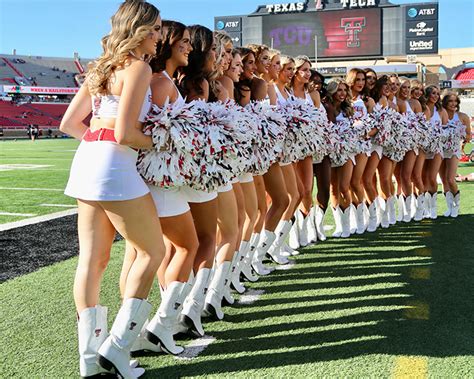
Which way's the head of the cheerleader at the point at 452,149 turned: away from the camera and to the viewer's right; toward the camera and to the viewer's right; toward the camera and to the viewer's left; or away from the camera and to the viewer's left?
toward the camera and to the viewer's right

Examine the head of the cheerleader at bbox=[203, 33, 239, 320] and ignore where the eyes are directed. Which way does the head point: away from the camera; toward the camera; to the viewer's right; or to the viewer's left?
to the viewer's right

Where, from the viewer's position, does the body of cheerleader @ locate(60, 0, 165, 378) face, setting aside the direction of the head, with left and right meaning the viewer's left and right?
facing away from the viewer and to the right of the viewer

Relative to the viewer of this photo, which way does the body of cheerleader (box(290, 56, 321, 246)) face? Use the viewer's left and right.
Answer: facing the viewer and to the right of the viewer

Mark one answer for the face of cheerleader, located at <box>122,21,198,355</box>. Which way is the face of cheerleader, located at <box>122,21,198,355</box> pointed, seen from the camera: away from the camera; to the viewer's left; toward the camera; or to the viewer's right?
to the viewer's right
